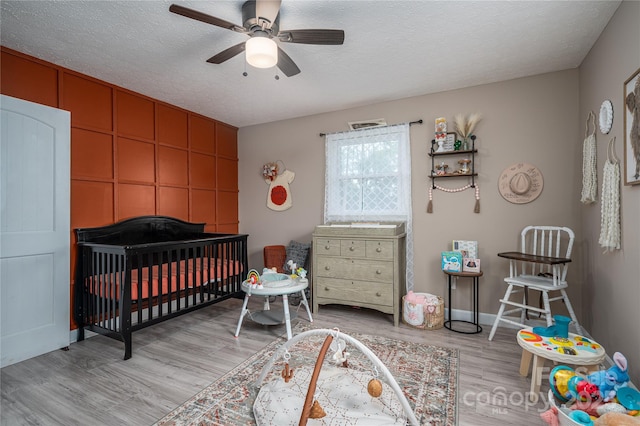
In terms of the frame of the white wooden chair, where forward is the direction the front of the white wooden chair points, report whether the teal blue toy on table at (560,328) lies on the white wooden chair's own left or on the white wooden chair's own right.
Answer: on the white wooden chair's own left

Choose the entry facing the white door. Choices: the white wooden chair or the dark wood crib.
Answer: the white wooden chair

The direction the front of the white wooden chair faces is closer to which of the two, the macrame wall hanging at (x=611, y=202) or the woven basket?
the woven basket

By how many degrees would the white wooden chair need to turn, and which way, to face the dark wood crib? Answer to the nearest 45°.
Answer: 0° — it already faces it

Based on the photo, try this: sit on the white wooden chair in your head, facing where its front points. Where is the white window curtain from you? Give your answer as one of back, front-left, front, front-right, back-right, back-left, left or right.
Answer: front-right

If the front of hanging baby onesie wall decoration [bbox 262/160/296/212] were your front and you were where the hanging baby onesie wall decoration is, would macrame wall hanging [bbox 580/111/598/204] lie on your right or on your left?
on your left

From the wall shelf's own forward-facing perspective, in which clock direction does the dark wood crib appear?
The dark wood crib is roughly at 2 o'clock from the wall shelf.

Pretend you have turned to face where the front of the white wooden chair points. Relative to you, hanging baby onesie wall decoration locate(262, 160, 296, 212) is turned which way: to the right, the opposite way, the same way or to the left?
to the left

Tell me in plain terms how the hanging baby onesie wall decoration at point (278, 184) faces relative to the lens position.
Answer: facing the viewer

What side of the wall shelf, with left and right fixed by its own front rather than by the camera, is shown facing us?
front

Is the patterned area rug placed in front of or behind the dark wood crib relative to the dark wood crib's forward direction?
in front

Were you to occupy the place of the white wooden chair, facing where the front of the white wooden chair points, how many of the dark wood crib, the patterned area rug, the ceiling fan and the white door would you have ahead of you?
4

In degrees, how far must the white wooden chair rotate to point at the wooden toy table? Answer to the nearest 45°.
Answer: approximately 45° to its left

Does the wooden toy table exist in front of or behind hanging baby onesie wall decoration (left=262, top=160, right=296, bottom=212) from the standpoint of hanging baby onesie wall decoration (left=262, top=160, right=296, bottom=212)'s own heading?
in front

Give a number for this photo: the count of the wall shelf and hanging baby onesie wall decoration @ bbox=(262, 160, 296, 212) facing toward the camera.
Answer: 2

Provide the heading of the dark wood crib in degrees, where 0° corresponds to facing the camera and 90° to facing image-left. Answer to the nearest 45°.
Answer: approximately 315°
